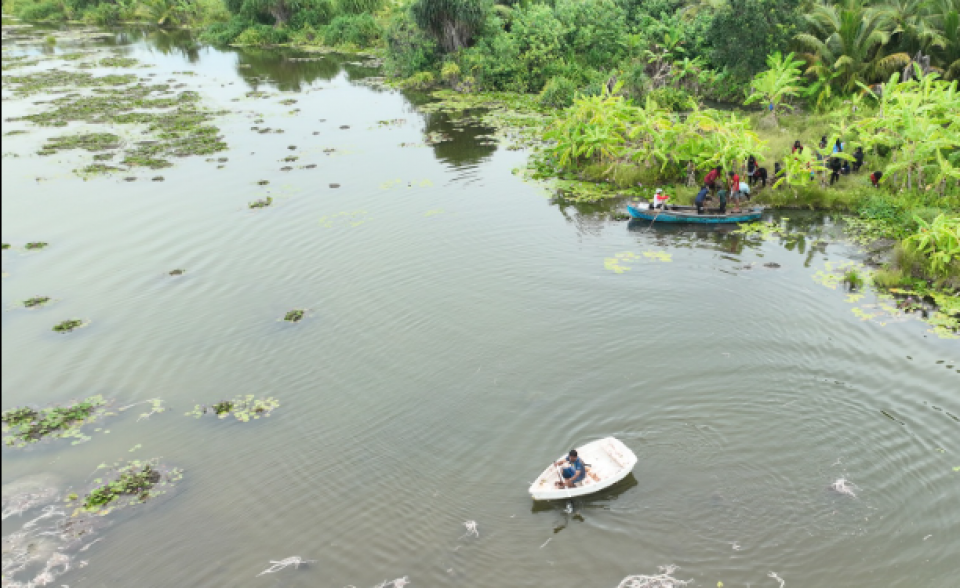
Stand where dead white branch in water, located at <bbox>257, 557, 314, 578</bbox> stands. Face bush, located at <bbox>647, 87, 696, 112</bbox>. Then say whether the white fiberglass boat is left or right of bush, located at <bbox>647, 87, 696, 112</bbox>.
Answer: right

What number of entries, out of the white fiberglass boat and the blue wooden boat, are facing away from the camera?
0

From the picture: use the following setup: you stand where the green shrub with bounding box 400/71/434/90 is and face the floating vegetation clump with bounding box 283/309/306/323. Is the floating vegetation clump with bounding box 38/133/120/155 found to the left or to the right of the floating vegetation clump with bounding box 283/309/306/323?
right
